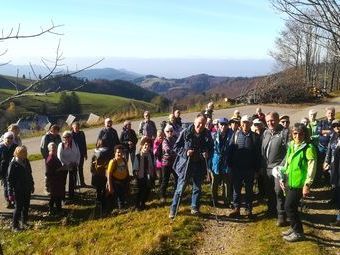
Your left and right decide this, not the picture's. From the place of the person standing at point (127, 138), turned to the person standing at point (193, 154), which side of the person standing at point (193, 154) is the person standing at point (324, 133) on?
left

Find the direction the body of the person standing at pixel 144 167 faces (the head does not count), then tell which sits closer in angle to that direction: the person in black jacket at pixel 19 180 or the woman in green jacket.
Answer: the woman in green jacket

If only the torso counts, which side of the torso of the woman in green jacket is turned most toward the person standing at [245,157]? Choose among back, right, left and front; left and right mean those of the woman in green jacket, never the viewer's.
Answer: right

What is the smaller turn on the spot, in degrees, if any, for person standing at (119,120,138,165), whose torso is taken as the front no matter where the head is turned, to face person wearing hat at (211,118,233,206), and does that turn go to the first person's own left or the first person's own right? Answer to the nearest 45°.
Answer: approximately 45° to the first person's own left

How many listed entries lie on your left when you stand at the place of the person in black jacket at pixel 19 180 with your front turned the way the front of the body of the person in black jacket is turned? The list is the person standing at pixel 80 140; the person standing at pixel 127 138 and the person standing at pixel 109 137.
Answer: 3

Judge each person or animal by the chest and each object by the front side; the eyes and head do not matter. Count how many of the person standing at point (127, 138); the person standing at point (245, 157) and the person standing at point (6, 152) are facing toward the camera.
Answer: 3

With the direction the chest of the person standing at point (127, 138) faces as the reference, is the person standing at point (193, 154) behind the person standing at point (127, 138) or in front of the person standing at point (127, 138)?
in front

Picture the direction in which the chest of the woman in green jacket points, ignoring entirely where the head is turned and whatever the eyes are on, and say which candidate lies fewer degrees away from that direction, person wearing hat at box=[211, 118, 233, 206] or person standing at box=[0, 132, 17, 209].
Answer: the person standing

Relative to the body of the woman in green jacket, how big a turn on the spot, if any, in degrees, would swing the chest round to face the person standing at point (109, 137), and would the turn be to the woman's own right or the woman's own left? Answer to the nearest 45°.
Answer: approximately 90° to the woman's own right

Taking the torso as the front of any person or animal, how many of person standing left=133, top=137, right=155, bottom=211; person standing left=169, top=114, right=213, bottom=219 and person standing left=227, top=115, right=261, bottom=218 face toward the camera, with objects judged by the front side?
3
